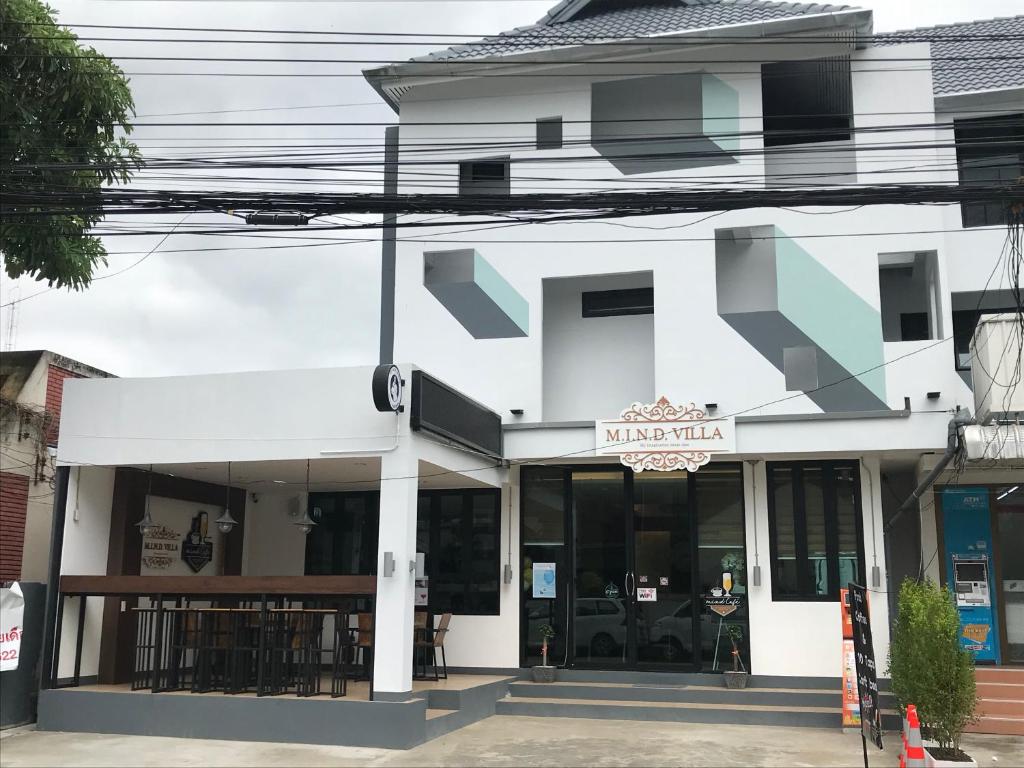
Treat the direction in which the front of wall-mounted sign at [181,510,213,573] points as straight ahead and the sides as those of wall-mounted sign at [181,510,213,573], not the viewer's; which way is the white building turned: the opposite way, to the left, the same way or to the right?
the same way

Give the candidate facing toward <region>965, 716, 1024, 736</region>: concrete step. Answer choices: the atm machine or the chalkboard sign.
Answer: the atm machine

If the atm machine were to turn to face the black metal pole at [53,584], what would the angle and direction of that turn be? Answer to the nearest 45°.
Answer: approximately 45° to its right

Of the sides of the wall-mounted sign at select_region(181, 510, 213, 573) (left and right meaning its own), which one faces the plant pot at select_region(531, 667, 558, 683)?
left

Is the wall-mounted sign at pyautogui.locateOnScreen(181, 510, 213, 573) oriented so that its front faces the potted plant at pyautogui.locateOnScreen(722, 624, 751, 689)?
no

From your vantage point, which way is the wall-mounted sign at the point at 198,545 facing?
toward the camera

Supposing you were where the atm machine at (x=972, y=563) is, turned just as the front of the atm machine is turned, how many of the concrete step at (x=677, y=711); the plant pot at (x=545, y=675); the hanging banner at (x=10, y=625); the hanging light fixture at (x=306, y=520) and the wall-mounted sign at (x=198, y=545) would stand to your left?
0

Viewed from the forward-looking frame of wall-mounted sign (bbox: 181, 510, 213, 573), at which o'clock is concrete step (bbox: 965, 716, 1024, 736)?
The concrete step is roughly at 10 o'clock from the wall-mounted sign.

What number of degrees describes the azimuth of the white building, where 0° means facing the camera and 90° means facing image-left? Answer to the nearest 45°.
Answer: approximately 0°

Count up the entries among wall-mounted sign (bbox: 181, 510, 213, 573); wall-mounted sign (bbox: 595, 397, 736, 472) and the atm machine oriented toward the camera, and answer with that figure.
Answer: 3

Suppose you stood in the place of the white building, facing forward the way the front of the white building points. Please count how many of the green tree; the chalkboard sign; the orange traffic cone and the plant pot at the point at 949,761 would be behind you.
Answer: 0

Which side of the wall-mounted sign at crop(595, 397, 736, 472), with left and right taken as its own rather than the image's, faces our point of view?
front

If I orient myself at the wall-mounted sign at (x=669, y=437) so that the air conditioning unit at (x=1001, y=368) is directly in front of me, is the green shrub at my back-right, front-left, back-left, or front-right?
front-right

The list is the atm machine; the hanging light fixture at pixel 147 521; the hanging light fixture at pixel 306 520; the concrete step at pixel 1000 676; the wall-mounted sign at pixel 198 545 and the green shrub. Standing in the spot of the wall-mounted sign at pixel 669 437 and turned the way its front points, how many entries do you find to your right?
3

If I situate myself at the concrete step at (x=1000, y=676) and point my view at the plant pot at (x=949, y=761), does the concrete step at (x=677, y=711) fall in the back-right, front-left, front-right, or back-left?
front-right

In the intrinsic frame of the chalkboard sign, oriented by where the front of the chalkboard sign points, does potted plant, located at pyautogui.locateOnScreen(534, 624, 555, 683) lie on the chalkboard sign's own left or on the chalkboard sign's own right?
on the chalkboard sign's own right

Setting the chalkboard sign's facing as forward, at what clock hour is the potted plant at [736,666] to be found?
The potted plant is roughly at 4 o'clock from the chalkboard sign.
